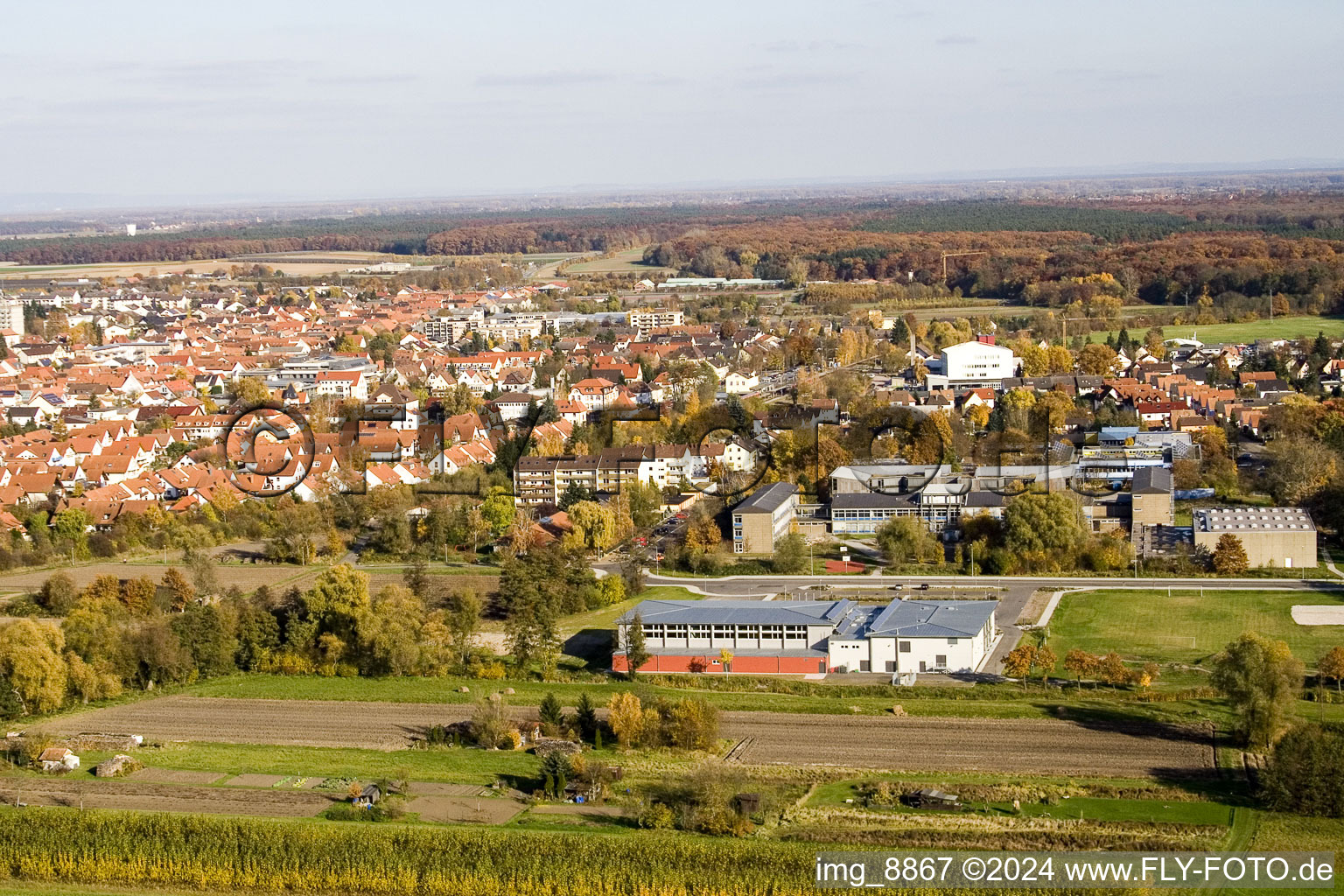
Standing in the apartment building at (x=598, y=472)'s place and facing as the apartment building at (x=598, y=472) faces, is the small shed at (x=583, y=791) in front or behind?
in front

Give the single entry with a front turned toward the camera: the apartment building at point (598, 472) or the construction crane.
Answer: the apartment building

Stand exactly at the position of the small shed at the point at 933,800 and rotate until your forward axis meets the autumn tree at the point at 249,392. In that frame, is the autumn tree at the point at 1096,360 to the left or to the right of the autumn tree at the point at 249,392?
right

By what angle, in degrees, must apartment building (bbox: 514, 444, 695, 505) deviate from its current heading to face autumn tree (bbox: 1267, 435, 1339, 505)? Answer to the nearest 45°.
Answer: approximately 90° to its left

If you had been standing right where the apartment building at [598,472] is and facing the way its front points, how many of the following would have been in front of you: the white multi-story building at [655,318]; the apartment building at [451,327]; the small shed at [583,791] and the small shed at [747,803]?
2

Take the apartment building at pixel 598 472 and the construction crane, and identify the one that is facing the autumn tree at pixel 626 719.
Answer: the apartment building

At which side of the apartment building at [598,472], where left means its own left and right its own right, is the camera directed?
front
